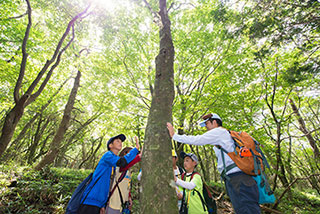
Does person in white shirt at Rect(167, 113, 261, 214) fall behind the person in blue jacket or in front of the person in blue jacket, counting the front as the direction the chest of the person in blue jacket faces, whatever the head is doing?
in front

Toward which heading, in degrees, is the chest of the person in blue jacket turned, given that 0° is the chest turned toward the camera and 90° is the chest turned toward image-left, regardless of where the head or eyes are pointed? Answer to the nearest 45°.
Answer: approximately 270°

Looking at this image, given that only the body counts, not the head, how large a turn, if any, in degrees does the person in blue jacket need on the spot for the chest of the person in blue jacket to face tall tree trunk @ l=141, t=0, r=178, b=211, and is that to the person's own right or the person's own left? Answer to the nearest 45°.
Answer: approximately 45° to the person's own right

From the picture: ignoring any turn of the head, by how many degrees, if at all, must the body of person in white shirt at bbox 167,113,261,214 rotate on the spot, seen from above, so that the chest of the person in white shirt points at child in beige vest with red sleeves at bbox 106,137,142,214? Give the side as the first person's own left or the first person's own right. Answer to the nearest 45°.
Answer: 0° — they already face them

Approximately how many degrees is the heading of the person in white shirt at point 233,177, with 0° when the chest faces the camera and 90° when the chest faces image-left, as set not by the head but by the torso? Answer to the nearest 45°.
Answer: approximately 90°

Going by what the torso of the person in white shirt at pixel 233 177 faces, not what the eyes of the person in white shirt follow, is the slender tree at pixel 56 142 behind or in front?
in front

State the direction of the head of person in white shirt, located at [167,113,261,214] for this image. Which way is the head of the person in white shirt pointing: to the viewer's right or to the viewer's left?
to the viewer's left
